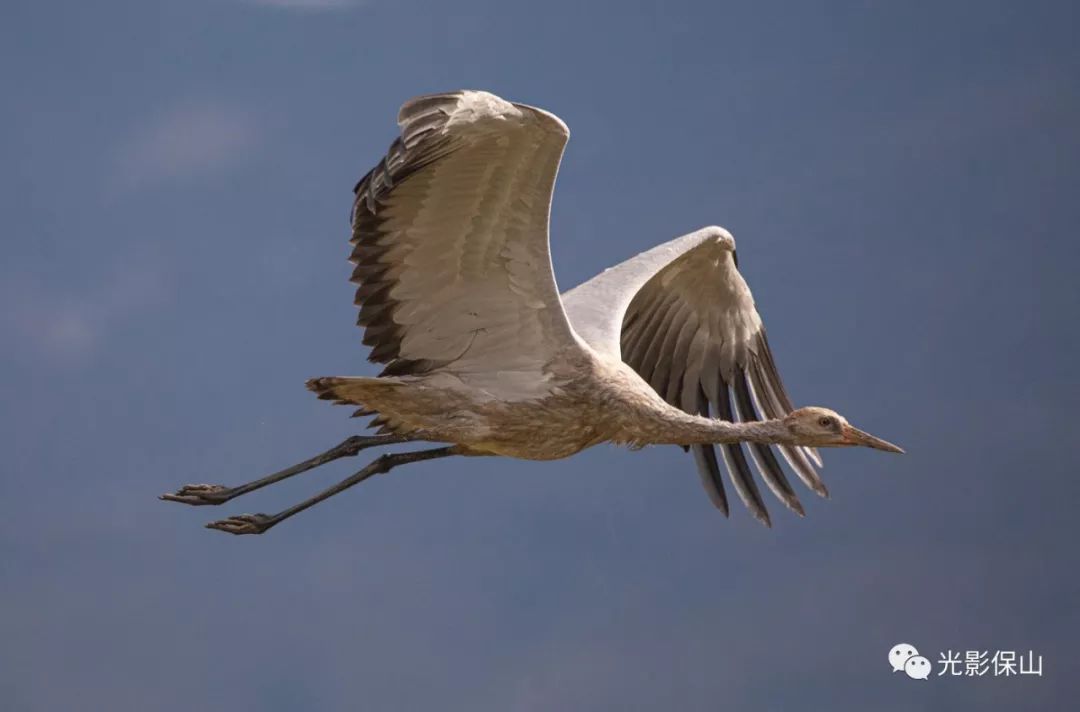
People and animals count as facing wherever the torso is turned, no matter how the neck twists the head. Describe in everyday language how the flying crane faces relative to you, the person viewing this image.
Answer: facing to the right of the viewer
